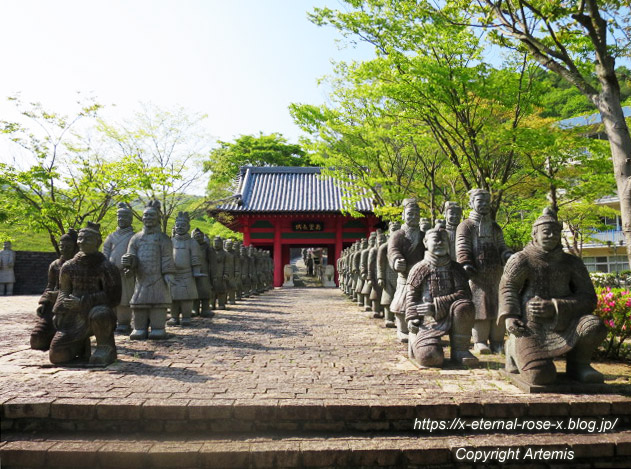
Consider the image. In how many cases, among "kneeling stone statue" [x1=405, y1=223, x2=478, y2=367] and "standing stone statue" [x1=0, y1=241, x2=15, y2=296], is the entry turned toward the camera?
2

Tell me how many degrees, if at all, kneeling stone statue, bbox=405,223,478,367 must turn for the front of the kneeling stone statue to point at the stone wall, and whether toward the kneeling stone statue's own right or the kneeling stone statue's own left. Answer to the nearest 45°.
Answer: approximately 135° to the kneeling stone statue's own right

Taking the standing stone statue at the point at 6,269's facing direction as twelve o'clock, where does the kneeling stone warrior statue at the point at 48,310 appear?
the kneeling stone warrior statue at the point at 48,310 is roughly at 12 o'clock from the standing stone statue at the point at 6,269.

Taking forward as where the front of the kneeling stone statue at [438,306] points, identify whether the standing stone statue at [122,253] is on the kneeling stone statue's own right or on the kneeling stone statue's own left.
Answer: on the kneeling stone statue's own right

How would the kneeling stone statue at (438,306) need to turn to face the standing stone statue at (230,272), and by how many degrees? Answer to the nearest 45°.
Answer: approximately 135° to its right

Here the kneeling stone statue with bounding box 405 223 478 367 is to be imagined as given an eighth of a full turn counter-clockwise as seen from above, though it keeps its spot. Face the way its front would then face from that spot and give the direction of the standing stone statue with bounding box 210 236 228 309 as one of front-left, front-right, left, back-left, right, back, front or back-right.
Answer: back

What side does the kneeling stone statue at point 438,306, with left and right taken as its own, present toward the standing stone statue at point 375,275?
back

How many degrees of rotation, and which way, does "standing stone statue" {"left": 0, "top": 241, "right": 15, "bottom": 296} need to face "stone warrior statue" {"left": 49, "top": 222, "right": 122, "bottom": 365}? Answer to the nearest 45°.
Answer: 0° — it already faces it

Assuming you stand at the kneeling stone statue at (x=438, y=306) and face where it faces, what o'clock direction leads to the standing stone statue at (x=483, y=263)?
The standing stone statue is roughly at 7 o'clock from the kneeling stone statue.

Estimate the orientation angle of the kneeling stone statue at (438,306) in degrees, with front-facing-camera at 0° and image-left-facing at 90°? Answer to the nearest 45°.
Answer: approximately 0°

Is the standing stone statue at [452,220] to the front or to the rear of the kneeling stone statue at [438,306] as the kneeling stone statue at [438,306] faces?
to the rear
